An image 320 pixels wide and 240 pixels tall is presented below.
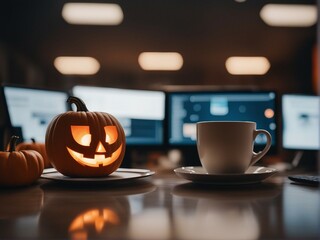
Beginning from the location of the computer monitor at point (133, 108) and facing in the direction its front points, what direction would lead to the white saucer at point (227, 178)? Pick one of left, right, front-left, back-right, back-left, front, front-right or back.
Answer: front

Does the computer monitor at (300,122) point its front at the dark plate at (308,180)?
yes

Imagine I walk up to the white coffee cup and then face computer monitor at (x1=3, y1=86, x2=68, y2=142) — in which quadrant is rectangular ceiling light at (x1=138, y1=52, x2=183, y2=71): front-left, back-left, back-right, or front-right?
front-right

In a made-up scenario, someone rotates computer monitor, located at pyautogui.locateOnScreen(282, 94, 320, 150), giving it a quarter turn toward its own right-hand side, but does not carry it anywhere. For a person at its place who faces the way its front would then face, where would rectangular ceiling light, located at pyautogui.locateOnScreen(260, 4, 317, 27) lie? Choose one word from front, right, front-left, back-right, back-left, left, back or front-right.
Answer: right

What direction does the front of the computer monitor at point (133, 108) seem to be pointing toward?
toward the camera

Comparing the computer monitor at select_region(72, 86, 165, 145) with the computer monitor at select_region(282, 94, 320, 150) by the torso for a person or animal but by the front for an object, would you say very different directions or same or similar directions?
same or similar directions

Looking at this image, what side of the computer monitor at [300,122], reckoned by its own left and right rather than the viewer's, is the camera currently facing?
front

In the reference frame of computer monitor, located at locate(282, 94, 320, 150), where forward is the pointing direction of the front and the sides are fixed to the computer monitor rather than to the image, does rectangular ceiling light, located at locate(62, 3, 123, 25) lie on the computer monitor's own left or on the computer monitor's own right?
on the computer monitor's own right

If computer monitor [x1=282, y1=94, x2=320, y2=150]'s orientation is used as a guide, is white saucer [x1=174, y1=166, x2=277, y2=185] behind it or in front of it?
in front

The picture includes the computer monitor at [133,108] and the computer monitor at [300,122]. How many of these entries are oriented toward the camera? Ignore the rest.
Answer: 2

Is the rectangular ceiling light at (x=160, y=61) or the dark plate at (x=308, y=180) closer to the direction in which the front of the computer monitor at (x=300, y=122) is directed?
the dark plate

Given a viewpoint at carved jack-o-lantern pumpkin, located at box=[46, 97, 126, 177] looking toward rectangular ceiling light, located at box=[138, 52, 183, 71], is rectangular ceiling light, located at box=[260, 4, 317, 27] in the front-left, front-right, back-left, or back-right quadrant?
front-right
